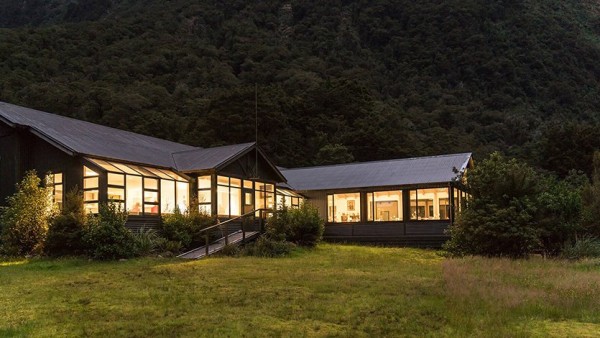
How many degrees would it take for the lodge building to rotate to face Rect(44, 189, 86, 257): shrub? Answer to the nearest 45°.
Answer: approximately 90° to its right

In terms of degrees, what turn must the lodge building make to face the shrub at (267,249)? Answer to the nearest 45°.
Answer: approximately 45° to its right

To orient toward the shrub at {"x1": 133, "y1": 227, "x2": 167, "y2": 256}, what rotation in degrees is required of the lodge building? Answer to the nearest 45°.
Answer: approximately 45° to its right

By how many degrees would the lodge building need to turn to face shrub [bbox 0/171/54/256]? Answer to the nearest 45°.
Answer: approximately 90° to its right

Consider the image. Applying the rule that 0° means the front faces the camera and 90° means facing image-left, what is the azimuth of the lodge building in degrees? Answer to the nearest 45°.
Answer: approximately 315°
